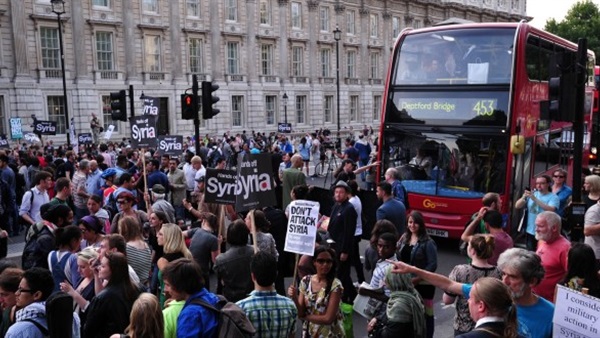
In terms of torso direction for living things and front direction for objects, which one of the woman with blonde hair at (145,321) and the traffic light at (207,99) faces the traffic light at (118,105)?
the woman with blonde hair

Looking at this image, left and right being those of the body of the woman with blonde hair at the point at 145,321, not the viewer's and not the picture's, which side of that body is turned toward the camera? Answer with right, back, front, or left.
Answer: back

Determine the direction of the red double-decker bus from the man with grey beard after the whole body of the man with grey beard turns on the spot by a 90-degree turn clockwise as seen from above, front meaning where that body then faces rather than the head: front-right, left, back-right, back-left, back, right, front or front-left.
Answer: front-right

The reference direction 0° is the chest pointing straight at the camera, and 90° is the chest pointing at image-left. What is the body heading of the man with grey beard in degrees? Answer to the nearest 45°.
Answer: approximately 45°

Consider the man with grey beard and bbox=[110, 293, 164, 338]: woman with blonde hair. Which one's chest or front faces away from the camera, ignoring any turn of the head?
the woman with blonde hair

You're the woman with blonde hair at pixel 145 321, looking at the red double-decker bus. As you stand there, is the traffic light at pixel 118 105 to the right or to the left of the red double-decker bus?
left

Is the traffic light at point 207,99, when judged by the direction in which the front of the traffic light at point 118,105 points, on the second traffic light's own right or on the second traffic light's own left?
on the second traffic light's own left
